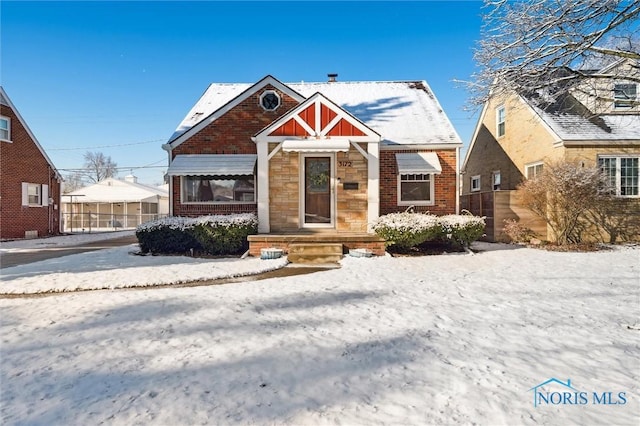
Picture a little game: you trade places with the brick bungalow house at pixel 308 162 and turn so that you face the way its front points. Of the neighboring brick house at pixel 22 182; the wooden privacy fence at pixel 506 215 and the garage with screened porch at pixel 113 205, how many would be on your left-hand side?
1

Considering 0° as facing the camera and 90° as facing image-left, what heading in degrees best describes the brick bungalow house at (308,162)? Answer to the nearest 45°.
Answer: approximately 0°

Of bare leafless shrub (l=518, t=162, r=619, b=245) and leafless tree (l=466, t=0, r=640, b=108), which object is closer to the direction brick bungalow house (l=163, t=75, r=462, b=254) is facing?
the leafless tree

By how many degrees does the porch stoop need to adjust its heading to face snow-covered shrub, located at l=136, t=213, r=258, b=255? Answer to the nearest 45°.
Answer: approximately 90° to its right

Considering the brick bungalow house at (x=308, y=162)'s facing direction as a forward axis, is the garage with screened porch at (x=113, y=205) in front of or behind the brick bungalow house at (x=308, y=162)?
behind

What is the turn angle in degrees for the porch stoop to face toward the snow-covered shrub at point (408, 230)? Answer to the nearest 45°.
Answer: approximately 90° to its left

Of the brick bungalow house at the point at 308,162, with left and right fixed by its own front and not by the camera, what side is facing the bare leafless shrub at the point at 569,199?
left

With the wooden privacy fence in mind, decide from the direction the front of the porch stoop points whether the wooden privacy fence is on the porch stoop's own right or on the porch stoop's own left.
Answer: on the porch stoop's own left

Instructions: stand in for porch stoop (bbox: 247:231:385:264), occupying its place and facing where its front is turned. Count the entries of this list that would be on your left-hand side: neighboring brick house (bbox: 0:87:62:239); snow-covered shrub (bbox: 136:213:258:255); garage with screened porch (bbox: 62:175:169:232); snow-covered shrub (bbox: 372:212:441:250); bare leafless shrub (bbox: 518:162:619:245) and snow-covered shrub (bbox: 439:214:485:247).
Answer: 3

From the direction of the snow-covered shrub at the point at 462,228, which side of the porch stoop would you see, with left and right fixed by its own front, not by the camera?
left

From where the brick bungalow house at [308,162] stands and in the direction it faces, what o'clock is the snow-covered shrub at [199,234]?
The snow-covered shrub is roughly at 2 o'clock from the brick bungalow house.

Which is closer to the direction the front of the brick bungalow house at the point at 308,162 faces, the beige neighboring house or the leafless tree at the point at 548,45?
the leafless tree

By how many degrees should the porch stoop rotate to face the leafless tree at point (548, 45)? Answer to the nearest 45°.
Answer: approximately 45° to its left

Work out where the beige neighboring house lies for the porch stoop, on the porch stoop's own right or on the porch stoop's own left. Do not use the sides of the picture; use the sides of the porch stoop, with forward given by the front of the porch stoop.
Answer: on the porch stoop's own left

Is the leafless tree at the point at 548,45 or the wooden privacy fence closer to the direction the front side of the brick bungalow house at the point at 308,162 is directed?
the leafless tree

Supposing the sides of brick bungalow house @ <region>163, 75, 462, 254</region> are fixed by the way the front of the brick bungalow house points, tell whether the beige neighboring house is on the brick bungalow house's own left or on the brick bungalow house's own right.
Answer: on the brick bungalow house's own left
